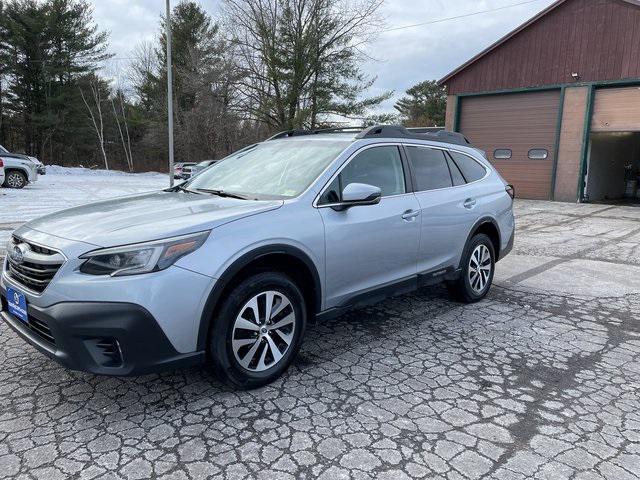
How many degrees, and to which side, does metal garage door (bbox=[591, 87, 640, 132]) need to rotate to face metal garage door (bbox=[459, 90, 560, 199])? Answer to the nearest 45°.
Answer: approximately 90° to its right

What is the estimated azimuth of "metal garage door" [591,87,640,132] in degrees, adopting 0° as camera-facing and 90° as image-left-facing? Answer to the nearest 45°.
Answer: approximately 0°

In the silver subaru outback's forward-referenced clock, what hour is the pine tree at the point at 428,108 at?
The pine tree is roughly at 5 o'clock from the silver subaru outback.

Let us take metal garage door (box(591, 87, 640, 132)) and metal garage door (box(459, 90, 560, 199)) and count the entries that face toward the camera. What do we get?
2

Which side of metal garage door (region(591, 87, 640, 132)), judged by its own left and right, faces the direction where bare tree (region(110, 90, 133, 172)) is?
right

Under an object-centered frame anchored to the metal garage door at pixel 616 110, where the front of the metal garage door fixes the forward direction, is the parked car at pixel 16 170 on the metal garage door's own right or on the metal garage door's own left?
on the metal garage door's own right

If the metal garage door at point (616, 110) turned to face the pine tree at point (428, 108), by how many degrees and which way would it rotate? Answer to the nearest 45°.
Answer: approximately 135° to its right

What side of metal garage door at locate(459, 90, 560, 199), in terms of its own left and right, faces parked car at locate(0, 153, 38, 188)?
right

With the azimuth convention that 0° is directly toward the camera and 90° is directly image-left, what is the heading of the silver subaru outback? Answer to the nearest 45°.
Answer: approximately 45°
